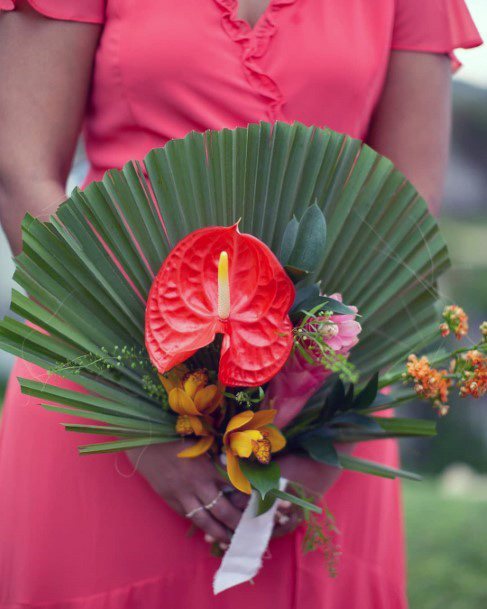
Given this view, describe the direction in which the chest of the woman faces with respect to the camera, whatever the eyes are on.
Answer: toward the camera
